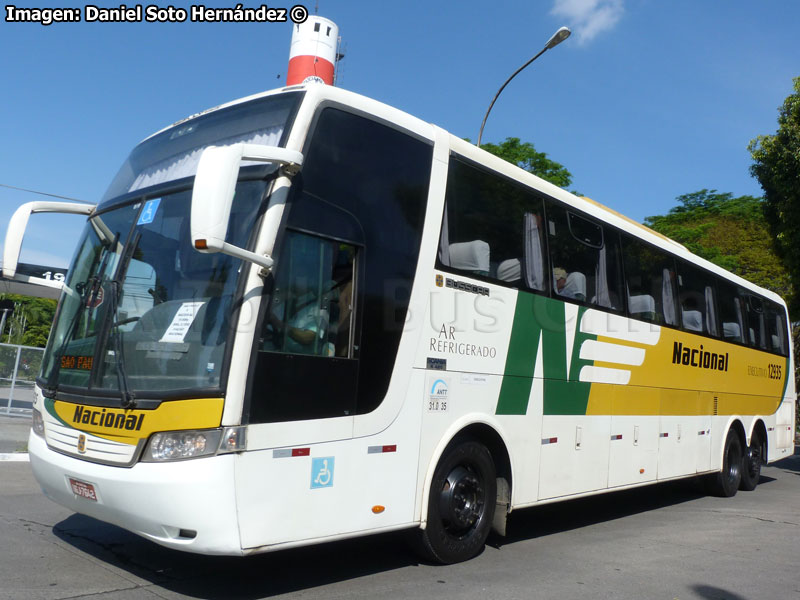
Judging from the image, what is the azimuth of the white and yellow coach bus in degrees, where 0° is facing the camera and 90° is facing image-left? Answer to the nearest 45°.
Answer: approximately 45°

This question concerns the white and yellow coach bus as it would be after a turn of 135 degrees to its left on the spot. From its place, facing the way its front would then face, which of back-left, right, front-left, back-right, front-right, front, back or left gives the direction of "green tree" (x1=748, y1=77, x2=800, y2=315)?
front-left

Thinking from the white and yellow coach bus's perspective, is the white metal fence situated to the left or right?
on its right

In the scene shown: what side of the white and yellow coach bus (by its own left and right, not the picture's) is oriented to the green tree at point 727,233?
back

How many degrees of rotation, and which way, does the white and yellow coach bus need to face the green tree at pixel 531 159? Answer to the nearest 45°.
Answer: approximately 135° to its right
